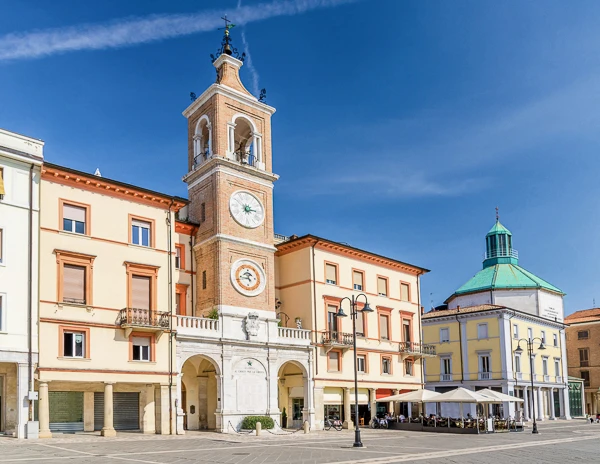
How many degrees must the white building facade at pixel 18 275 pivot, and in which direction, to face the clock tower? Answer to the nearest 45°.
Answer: approximately 90° to its left

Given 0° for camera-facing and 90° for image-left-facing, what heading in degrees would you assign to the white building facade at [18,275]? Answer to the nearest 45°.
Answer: approximately 315°

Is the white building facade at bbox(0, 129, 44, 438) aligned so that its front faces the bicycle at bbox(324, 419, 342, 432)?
no
